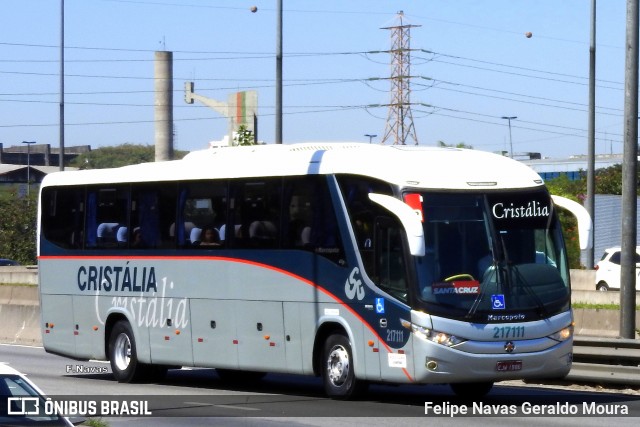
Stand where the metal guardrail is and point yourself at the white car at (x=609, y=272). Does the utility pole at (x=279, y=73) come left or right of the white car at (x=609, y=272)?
left

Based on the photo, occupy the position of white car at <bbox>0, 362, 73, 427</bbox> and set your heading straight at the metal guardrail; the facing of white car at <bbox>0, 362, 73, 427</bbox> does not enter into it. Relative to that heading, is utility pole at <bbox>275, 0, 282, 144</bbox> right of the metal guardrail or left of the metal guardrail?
left

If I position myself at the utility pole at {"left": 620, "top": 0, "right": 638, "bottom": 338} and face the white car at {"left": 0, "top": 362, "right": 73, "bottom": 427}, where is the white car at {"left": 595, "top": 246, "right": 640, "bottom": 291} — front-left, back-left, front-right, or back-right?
back-right

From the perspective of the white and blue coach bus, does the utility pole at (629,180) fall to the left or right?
on its left

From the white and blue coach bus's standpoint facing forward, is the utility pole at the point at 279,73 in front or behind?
behind

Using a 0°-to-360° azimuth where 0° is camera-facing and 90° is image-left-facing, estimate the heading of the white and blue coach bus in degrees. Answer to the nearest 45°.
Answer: approximately 315°
